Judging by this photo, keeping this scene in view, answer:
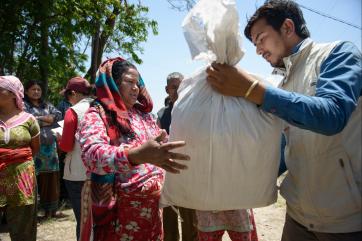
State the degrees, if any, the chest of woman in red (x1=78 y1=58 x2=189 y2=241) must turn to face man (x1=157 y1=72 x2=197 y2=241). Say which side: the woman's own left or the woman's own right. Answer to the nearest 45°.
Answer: approximately 135° to the woman's own left

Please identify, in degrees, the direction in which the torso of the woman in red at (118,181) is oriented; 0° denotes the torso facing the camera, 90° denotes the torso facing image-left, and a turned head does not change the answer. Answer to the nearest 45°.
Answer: approximately 315°

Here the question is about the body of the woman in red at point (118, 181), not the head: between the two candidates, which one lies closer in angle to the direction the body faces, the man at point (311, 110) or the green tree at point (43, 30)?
the man

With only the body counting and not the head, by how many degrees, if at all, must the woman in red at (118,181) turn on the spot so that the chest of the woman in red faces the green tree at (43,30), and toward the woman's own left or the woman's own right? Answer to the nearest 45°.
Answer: approximately 135° to the woman's own left

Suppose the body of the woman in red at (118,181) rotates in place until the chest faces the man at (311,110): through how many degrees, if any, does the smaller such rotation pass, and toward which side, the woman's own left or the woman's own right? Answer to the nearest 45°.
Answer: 0° — they already face them
